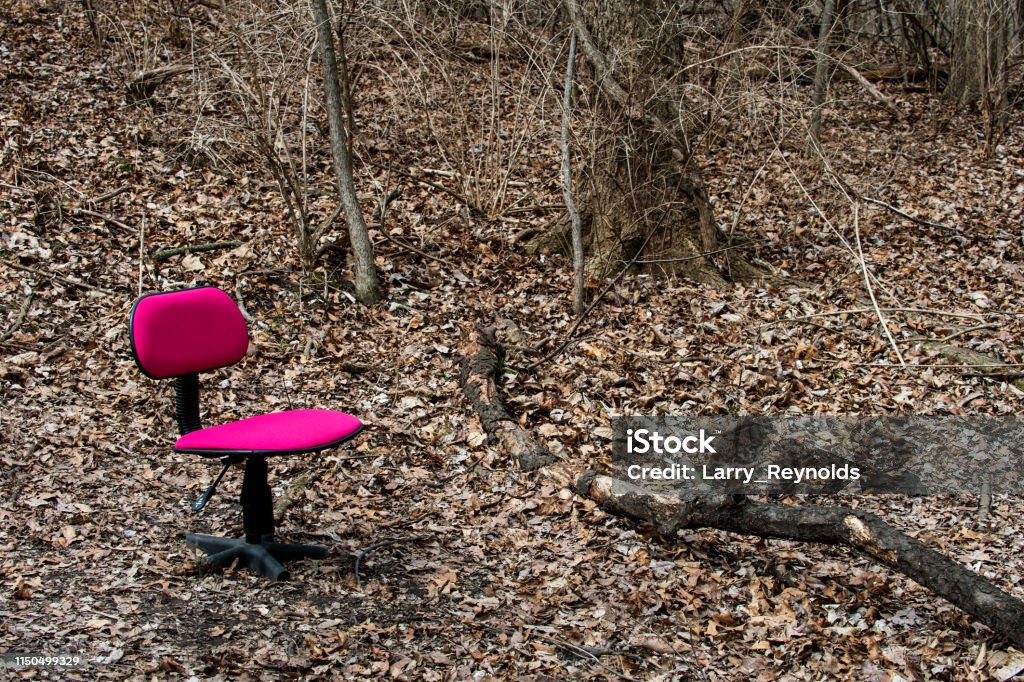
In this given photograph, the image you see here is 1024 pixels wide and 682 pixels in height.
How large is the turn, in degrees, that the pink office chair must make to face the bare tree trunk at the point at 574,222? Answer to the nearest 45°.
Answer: approximately 90° to its left

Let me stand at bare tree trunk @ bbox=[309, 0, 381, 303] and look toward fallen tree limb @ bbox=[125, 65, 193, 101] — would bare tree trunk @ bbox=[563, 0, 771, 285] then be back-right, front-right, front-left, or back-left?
back-right

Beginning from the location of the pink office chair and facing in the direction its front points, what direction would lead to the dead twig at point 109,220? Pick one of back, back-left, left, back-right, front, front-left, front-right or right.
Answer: back-left

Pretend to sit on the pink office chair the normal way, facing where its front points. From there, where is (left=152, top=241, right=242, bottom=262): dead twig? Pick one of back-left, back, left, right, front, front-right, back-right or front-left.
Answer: back-left

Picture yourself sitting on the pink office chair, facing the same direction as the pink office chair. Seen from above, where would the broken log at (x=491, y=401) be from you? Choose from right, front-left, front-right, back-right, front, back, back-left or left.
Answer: left

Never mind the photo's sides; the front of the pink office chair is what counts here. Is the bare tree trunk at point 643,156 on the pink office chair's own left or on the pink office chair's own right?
on the pink office chair's own left

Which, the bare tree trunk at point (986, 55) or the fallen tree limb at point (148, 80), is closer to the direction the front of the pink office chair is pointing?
the bare tree trunk

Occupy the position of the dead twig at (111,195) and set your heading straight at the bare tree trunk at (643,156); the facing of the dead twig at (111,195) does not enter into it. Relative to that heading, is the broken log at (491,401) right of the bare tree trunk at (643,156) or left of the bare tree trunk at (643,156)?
right

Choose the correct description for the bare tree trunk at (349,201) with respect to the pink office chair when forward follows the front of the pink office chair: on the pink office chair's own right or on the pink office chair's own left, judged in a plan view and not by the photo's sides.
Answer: on the pink office chair's own left

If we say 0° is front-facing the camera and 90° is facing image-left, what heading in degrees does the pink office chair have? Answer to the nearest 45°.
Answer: approximately 315°
